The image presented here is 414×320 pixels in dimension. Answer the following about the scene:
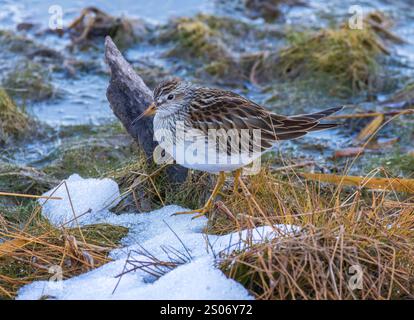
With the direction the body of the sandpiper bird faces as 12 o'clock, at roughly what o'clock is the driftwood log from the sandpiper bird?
The driftwood log is roughly at 1 o'clock from the sandpiper bird.

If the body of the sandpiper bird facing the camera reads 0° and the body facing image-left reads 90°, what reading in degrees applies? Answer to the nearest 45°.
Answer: approximately 90°
